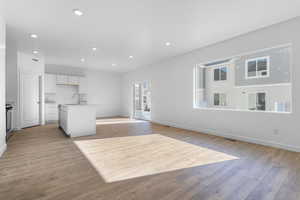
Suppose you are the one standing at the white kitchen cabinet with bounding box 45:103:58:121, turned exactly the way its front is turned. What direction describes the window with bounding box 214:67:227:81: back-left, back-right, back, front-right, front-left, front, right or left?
front-left

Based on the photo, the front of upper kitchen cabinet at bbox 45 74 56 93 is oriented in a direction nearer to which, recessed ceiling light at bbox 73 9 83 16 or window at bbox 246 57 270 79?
the recessed ceiling light

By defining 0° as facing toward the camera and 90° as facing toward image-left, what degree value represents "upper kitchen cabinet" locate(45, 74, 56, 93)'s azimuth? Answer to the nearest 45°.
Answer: approximately 0°

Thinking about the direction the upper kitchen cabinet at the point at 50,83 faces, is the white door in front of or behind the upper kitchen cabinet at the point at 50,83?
in front

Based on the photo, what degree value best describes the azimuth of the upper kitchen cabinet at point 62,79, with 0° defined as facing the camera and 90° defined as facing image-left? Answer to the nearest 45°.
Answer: approximately 0°

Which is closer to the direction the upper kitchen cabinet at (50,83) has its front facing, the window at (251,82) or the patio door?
the window

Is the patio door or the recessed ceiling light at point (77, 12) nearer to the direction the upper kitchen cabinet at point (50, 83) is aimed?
the recessed ceiling light

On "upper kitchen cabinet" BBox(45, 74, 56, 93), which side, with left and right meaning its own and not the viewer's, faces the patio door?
left

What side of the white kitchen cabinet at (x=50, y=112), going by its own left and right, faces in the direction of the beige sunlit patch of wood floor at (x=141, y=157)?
front

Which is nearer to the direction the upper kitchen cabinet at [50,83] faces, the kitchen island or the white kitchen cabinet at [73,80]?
the kitchen island

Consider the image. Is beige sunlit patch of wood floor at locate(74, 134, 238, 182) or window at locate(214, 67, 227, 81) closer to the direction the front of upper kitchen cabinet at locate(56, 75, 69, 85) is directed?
the beige sunlit patch of wood floor

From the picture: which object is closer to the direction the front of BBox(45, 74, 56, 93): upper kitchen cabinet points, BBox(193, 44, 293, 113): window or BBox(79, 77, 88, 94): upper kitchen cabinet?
the window

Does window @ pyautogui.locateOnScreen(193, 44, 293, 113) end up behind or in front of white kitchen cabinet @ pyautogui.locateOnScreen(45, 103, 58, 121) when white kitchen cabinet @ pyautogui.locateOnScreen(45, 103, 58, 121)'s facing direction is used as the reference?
in front
